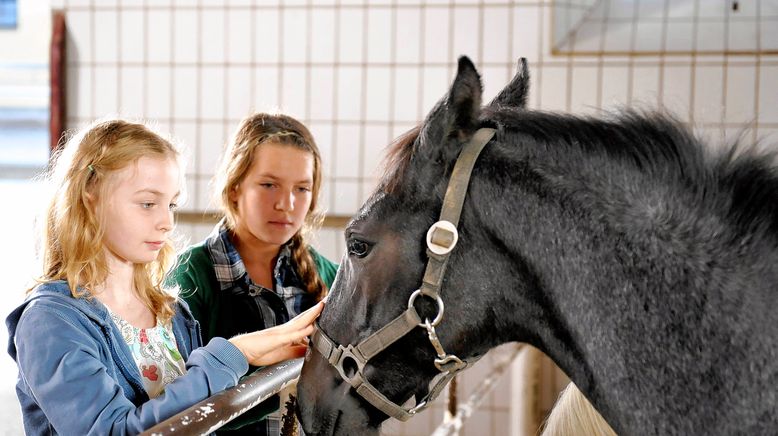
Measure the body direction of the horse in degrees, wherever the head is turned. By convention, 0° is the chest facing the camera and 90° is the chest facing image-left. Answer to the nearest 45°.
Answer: approximately 90°

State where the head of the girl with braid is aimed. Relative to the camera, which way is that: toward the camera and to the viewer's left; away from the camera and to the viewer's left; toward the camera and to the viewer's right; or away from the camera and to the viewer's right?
toward the camera and to the viewer's right

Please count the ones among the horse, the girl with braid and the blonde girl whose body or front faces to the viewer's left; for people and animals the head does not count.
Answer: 1

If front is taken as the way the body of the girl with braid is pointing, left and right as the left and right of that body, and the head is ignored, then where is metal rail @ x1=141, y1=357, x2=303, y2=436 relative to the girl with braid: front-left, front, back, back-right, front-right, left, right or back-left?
front-right

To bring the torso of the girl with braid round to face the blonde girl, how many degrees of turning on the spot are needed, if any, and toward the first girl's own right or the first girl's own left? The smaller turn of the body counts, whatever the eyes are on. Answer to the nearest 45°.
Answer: approximately 45° to the first girl's own right

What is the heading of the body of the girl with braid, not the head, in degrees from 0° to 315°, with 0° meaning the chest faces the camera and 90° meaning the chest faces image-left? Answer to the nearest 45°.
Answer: approximately 315°

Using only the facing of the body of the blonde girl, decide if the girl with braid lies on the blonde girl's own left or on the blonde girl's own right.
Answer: on the blonde girl's own left
